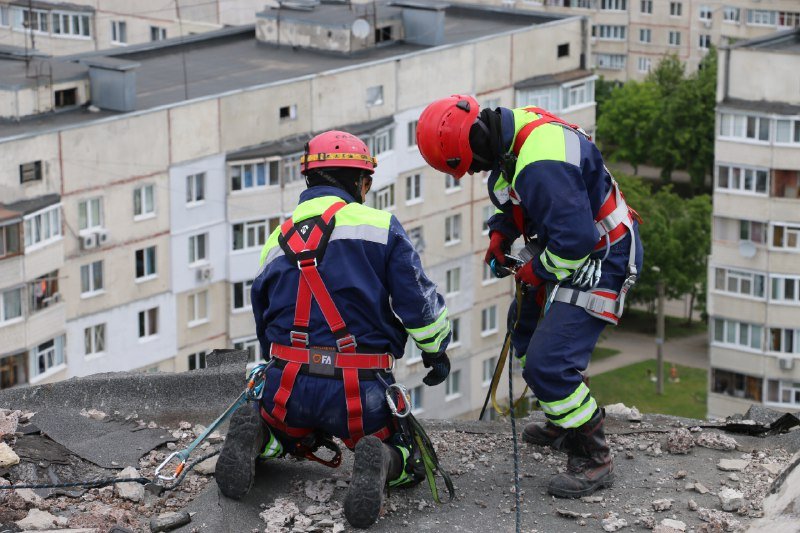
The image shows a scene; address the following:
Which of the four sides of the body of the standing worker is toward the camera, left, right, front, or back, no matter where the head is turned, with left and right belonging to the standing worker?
left

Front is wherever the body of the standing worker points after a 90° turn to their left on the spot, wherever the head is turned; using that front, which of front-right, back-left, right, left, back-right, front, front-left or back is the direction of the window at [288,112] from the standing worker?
back

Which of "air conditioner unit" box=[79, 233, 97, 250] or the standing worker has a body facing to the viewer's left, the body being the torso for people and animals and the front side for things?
the standing worker

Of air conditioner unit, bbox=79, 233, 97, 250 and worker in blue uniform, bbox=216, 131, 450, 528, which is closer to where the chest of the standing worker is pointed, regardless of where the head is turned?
the worker in blue uniform

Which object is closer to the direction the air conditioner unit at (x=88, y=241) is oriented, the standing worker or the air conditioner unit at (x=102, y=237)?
the standing worker

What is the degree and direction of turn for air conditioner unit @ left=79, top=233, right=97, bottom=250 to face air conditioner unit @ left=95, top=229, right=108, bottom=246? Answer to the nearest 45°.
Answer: approximately 90° to its left

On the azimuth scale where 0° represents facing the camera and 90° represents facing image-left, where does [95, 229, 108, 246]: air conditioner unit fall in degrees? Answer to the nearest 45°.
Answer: approximately 315°

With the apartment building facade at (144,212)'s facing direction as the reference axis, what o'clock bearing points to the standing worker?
The standing worker is roughly at 1 o'clock from the apartment building facade.

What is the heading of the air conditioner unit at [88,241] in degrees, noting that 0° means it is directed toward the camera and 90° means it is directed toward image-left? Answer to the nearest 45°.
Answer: approximately 315°

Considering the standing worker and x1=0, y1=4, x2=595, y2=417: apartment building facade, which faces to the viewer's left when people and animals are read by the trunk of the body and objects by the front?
the standing worker

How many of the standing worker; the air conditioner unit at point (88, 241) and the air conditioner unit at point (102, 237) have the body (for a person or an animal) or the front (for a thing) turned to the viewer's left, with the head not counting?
1

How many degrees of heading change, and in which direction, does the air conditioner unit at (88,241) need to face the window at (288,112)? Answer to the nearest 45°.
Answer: approximately 90° to its left

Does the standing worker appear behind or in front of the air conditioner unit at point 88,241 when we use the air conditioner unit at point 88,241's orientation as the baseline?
in front

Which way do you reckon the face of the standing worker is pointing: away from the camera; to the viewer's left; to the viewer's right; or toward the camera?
to the viewer's left

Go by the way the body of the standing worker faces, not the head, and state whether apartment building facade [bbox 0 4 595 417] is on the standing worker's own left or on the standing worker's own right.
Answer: on the standing worker's own right
